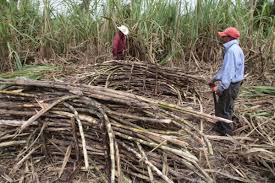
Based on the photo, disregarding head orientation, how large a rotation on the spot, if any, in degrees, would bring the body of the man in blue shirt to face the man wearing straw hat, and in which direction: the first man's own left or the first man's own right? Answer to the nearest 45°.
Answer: approximately 45° to the first man's own right

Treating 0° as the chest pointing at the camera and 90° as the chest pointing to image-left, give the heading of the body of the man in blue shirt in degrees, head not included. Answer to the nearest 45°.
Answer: approximately 90°

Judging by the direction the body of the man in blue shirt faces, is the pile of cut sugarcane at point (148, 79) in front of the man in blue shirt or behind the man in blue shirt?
in front
